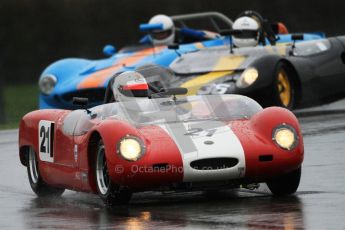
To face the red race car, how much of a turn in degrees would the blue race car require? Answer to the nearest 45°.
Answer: approximately 45° to its left

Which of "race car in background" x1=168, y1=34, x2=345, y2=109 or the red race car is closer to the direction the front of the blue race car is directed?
the red race car

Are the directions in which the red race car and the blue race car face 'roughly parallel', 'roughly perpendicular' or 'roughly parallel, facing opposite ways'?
roughly perpendicular

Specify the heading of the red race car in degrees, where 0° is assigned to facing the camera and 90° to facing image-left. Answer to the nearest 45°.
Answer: approximately 315°

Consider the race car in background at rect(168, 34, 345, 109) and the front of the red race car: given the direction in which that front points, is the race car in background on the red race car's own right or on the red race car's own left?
on the red race car's own left
